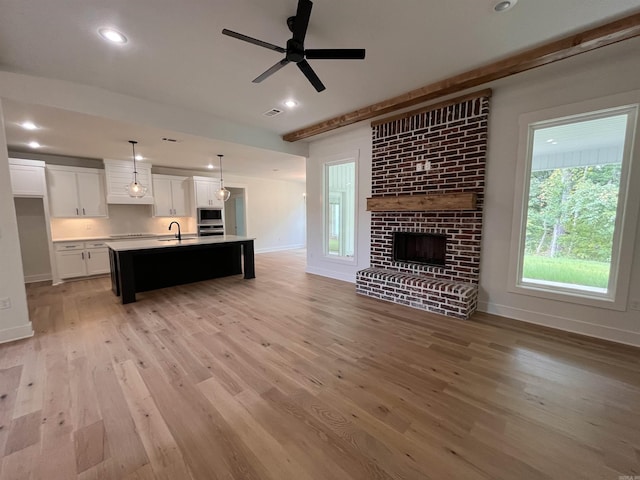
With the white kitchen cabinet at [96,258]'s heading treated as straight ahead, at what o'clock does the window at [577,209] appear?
The window is roughly at 11 o'clock from the white kitchen cabinet.

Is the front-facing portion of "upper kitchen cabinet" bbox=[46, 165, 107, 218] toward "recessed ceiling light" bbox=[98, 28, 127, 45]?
yes

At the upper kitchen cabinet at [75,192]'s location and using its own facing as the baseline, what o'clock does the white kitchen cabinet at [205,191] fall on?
The white kitchen cabinet is roughly at 9 o'clock from the upper kitchen cabinet.

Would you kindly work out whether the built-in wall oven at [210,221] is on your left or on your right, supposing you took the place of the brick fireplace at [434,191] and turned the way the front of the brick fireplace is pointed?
on your right

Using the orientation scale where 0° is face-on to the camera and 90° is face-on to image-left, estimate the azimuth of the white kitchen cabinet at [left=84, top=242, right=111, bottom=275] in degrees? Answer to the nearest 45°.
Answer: approximately 0°

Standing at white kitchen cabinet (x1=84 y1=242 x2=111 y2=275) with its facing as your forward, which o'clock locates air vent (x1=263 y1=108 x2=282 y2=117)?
The air vent is roughly at 11 o'clock from the white kitchen cabinet.

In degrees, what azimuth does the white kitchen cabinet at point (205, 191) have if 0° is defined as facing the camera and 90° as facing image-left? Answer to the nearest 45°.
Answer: approximately 0°

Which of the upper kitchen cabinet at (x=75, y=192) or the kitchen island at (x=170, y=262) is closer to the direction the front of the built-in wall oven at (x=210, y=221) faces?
the kitchen island
